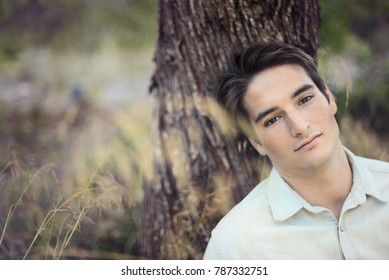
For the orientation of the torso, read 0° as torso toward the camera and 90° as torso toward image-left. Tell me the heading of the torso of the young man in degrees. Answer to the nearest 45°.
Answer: approximately 0°

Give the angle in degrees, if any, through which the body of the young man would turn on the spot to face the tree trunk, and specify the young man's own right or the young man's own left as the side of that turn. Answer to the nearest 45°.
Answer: approximately 135° to the young man's own right
